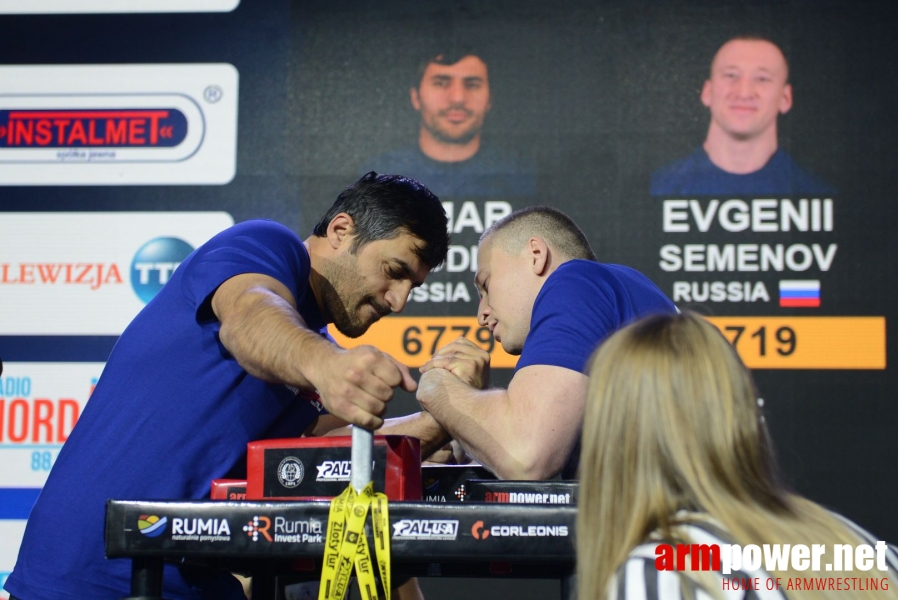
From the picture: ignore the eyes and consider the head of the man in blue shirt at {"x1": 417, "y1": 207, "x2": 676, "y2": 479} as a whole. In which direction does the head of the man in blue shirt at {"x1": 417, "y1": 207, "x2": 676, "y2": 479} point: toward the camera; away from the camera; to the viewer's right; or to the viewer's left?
to the viewer's left

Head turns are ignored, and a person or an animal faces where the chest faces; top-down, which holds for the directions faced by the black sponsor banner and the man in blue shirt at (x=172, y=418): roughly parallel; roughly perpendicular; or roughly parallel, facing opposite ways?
roughly perpendicular

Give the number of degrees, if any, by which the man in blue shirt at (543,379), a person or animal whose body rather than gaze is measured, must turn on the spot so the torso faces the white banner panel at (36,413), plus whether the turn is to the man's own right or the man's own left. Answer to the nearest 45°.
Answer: approximately 45° to the man's own right

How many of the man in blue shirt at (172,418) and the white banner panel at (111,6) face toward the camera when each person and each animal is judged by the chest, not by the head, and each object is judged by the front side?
1

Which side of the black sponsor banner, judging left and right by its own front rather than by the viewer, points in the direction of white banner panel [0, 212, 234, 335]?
back

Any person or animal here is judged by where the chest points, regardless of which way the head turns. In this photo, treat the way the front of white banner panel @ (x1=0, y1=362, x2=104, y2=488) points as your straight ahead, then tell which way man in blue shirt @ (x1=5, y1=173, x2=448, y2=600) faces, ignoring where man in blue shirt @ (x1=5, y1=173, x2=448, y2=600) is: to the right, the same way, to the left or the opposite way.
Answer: to the left

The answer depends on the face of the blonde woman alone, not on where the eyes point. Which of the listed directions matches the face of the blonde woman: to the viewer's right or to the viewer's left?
to the viewer's left

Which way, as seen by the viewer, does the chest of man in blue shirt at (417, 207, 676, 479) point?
to the viewer's left

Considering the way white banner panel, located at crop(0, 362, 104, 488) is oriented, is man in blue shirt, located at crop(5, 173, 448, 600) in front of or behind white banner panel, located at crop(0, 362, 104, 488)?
in front

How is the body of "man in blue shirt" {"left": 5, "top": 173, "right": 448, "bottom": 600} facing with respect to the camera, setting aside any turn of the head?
to the viewer's right
